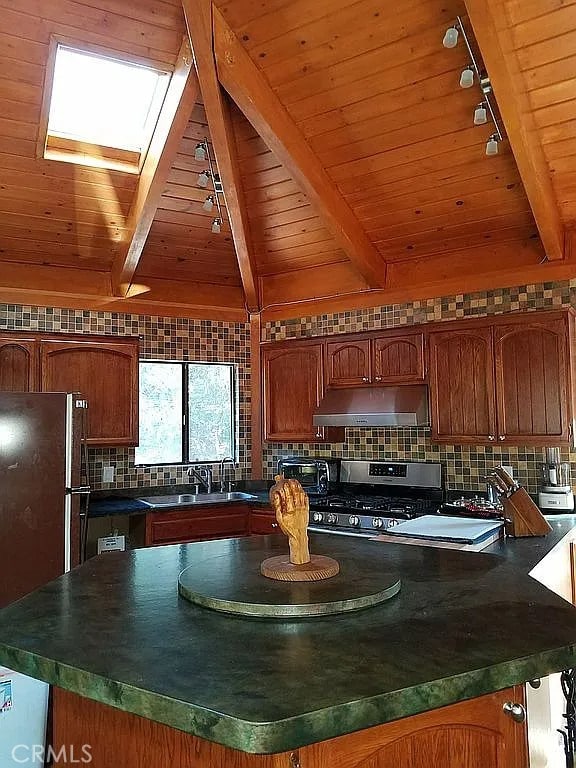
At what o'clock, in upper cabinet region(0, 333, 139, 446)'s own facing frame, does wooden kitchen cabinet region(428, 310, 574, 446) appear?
The wooden kitchen cabinet is roughly at 10 o'clock from the upper cabinet.

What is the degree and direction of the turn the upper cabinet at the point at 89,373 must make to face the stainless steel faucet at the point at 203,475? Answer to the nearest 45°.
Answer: approximately 135° to its left

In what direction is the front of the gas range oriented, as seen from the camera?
facing the viewer and to the left of the viewer

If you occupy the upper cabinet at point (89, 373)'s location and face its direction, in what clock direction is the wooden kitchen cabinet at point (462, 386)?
The wooden kitchen cabinet is roughly at 10 o'clock from the upper cabinet.

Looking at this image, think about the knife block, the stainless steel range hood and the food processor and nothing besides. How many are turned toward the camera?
2

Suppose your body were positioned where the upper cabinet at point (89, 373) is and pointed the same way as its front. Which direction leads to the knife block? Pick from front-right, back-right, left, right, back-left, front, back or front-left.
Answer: front-left

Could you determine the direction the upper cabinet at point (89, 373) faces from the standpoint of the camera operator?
facing the viewer

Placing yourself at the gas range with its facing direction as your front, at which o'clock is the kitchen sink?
The kitchen sink is roughly at 2 o'clock from the gas range.

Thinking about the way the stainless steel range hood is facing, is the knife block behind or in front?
in front
